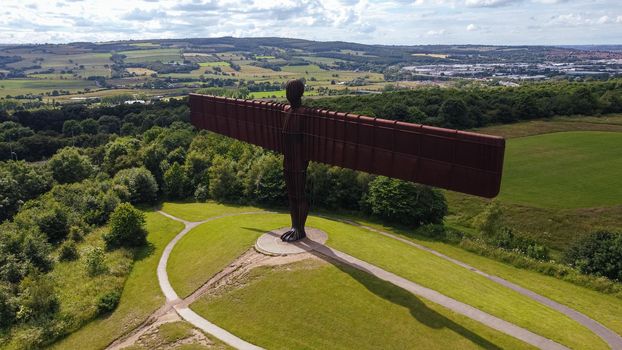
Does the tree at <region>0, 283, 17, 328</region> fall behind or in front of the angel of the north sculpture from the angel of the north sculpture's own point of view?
in front
